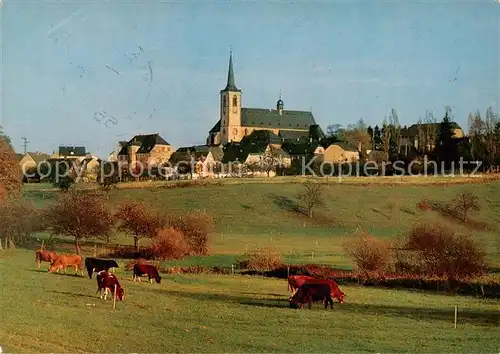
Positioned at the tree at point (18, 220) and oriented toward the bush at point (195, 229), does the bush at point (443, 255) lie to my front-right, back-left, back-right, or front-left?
front-right

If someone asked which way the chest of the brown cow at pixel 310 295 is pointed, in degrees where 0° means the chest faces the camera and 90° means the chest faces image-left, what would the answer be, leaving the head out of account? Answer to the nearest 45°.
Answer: approximately 90°

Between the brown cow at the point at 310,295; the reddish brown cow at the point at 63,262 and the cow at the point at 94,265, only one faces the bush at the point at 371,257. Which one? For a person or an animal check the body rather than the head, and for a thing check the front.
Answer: the cow

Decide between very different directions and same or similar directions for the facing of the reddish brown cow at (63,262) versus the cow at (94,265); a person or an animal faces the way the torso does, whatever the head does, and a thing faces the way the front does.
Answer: very different directions

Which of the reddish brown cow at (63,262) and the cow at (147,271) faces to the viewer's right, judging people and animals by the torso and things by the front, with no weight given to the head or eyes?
the cow

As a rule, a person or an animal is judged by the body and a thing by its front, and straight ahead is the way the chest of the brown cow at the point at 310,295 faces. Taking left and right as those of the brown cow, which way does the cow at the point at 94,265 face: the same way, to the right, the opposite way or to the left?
the opposite way

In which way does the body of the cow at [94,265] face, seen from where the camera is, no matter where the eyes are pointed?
to the viewer's right

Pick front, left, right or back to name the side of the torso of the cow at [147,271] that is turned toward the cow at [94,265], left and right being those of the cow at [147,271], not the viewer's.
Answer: back

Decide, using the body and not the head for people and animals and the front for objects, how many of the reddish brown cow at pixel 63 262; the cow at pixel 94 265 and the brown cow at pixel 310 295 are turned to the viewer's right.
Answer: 1

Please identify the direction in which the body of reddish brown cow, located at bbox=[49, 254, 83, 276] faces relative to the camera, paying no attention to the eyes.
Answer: to the viewer's left

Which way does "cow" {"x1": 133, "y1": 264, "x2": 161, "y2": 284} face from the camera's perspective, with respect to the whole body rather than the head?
to the viewer's right

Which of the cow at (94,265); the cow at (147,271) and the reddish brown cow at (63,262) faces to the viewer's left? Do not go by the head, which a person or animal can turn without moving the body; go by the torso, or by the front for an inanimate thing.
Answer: the reddish brown cow

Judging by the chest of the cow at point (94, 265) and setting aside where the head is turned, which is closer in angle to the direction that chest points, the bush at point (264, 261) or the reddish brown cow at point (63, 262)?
the bush

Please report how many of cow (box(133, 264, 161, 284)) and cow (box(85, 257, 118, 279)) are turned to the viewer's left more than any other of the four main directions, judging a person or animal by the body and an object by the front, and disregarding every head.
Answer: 0

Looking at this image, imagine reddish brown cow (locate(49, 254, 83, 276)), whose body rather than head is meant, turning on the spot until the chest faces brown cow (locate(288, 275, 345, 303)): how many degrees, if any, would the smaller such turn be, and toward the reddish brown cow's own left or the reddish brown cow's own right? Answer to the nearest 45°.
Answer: approximately 135° to the reddish brown cow's own left

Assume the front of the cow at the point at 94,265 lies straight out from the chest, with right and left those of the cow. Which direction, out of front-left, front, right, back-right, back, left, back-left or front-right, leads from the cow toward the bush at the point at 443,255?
front
